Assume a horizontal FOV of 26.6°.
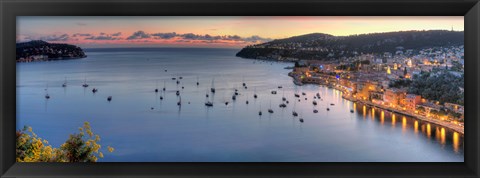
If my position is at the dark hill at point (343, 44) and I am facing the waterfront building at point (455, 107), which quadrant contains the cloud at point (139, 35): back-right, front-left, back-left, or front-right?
back-right

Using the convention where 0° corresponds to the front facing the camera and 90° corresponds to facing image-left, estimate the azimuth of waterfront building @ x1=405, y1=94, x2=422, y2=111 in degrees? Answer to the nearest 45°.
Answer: approximately 45°

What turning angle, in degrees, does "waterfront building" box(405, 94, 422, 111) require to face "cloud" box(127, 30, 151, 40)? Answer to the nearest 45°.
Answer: approximately 45° to its right

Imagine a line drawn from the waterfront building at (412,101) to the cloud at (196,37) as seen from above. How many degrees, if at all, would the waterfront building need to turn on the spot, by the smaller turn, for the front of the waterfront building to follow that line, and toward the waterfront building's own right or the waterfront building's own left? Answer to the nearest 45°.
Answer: approximately 45° to the waterfront building's own right

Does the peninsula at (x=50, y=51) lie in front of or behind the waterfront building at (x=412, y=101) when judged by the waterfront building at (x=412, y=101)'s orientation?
in front
